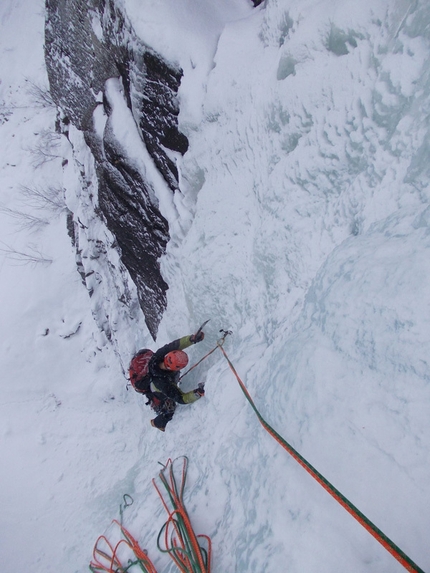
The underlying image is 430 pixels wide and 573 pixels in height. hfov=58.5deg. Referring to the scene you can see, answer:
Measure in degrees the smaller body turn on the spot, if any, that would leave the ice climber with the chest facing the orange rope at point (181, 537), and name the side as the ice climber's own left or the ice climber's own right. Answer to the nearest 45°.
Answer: approximately 45° to the ice climber's own right
